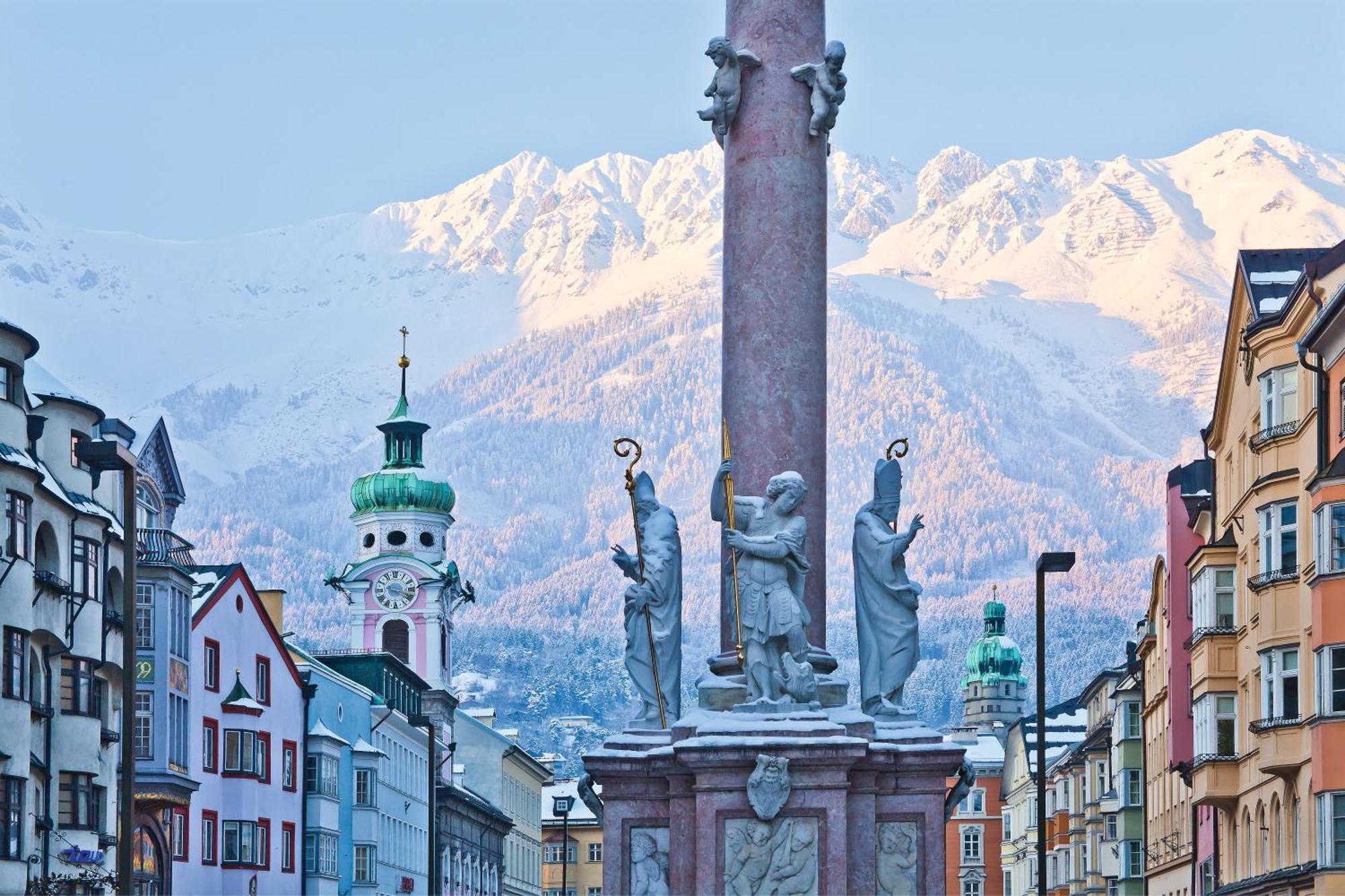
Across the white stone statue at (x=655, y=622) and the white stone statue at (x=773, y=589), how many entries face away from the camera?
0

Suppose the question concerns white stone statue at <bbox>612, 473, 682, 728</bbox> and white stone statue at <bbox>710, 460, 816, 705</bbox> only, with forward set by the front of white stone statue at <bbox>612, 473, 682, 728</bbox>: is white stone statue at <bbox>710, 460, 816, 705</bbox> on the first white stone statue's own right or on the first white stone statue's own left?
on the first white stone statue's own left

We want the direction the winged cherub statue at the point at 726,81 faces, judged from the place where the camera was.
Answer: facing the viewer and to the left of the viewer

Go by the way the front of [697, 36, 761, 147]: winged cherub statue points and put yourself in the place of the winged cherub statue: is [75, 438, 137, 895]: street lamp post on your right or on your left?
on your right

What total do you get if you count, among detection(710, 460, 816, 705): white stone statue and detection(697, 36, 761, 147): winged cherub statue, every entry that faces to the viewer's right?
0

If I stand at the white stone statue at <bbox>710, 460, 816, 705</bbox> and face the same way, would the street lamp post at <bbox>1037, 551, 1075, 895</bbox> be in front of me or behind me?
behind

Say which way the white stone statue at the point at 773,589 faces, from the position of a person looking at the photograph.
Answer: facing the viewer
